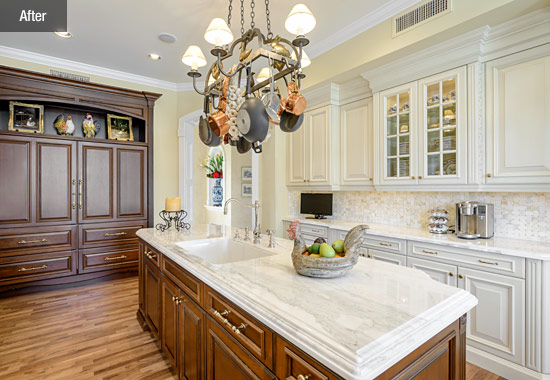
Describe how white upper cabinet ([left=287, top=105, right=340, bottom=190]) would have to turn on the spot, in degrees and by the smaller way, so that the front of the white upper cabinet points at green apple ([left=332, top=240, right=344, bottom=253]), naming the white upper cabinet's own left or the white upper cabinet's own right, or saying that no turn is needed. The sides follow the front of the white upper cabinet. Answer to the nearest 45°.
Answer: approximately 45° to the white upper cabinet's own left

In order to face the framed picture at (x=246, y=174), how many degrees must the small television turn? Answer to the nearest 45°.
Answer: approximately 135° to its right

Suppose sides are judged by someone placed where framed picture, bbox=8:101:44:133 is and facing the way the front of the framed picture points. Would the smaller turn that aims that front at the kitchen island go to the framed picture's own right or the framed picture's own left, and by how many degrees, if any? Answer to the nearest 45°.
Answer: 0° — it already faces it

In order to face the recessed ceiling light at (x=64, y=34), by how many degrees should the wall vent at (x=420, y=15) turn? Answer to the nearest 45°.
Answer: approximately 45° to its right

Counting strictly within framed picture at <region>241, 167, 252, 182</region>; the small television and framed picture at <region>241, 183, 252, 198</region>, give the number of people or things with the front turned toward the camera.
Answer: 3

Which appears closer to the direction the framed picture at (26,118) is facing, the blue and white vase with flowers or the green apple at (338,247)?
the green apple

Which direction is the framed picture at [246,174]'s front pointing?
toward the camera

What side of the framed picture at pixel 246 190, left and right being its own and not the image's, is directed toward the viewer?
front

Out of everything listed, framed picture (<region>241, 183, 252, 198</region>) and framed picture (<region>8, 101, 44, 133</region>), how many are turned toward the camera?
2

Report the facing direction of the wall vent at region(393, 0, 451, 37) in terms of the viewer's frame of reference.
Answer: facing the viewer and to the left of the viewer

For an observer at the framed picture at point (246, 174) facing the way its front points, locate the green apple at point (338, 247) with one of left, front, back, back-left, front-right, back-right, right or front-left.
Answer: front

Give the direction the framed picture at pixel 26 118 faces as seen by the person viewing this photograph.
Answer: facing the viewer

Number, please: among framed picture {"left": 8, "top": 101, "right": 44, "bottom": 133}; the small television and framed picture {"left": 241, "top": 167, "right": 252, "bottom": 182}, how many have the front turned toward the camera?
3

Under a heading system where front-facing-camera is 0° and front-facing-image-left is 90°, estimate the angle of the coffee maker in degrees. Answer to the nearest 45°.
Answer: approximately 45°
